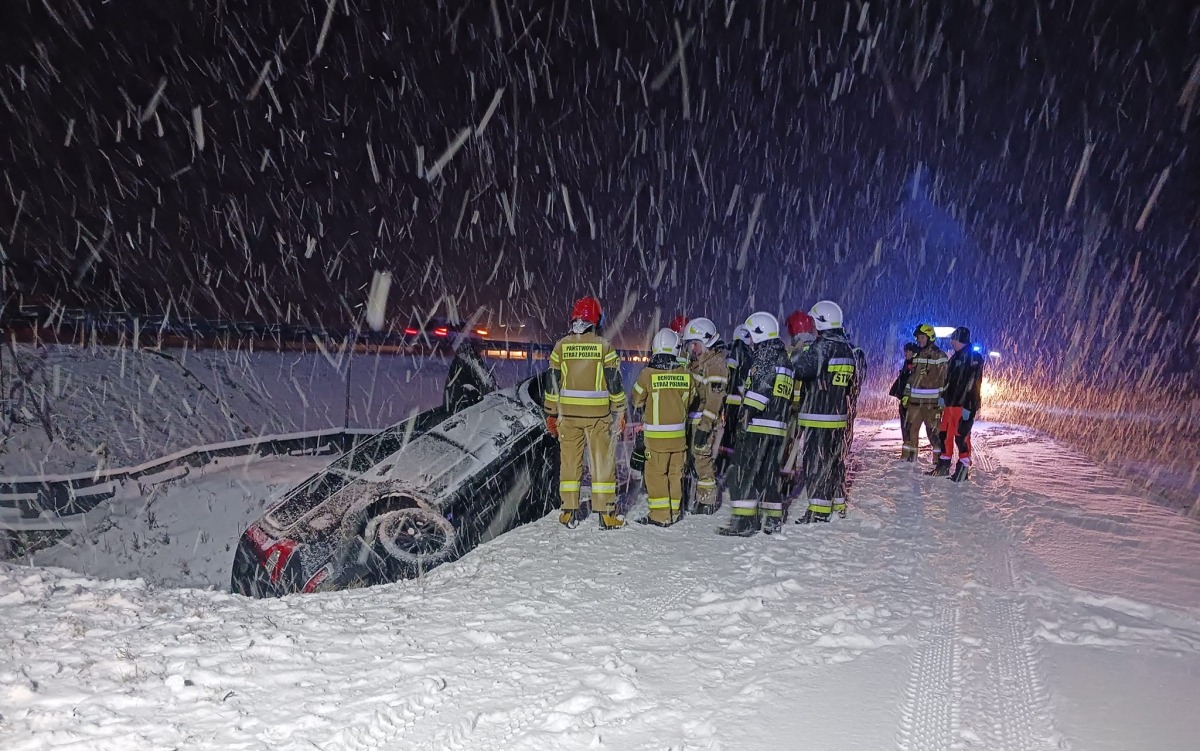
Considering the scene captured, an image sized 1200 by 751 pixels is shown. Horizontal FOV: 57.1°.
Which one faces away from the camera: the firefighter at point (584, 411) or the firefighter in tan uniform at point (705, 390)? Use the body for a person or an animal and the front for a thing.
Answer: the firefighter

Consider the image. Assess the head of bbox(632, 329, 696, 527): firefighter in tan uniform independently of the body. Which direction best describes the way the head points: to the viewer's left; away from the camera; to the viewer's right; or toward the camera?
away from the camera

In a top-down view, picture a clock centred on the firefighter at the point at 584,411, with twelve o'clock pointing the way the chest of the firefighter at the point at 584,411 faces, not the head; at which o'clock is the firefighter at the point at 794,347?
the firefighter at the point at 794,347 is roughly at 2 o'clock from the firefighter at the point at 584,411.

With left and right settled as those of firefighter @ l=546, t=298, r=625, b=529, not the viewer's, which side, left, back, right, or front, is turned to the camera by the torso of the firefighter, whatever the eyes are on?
back

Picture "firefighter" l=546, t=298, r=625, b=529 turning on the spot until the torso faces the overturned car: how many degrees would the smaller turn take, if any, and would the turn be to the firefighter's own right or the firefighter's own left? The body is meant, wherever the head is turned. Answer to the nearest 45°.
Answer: approximately 135° to the firefighter's own left

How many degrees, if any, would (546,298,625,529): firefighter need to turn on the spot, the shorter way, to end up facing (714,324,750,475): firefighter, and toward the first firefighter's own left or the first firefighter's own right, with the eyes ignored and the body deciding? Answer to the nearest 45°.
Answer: approximately 45° to the first firefighter's own right

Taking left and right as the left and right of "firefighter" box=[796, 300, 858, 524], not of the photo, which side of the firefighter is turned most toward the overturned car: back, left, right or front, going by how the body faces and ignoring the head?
left

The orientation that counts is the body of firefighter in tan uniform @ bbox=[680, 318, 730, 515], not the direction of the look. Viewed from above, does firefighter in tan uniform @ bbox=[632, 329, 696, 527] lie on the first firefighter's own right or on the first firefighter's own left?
on the first firefighter's own left

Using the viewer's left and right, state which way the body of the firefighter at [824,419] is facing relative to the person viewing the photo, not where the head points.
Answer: facing away from the viewer and to the left of the viewer

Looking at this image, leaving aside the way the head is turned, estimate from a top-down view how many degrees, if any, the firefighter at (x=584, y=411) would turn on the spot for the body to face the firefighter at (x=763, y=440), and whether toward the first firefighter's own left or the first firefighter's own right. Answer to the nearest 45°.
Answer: approximately 90° to the first firefighter's own right

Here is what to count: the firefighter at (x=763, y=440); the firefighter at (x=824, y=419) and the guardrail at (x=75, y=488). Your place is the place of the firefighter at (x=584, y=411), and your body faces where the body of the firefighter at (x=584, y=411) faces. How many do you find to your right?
2

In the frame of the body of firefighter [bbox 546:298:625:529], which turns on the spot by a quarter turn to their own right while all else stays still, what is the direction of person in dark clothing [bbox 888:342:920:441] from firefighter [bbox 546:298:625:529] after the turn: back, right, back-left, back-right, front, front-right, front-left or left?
front-left
